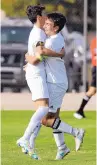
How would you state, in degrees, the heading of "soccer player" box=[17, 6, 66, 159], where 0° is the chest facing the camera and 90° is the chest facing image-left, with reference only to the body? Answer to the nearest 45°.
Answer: approximately 270°

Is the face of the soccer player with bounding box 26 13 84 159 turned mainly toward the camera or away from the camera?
toward the camera

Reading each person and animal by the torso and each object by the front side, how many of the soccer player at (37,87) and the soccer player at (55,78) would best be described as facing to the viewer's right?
1

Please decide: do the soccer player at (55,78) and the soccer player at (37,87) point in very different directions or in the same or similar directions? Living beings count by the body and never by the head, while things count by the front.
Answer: very different directions

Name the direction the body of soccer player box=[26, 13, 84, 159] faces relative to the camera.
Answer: to the viewer's left
